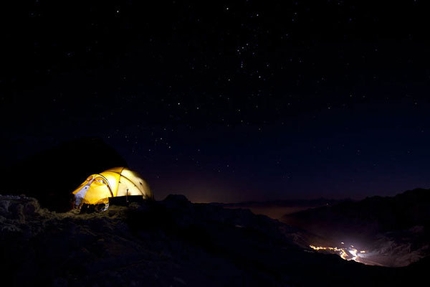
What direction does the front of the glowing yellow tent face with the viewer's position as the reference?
facing the viewer and to the left of the viewer
